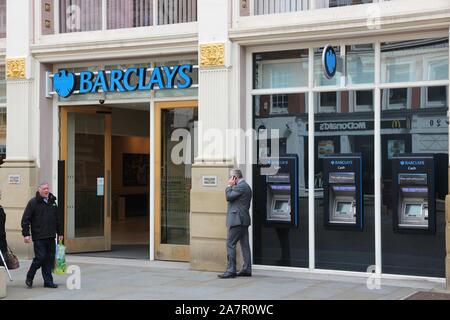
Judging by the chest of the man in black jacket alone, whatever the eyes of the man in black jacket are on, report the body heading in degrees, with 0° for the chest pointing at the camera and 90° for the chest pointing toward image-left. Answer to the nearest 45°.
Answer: approximately 315°

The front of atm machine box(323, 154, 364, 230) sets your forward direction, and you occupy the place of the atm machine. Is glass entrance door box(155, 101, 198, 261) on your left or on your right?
on your right

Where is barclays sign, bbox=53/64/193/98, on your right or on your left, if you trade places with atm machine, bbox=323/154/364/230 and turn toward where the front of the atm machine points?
on your right

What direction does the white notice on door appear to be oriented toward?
toward the camera

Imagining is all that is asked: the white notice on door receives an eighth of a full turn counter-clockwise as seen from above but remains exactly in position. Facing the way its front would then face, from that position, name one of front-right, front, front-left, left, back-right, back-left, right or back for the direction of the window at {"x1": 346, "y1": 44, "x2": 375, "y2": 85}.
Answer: front

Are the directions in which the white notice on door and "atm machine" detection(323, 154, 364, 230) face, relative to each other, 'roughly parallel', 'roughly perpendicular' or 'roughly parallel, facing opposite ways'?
roughly parallel

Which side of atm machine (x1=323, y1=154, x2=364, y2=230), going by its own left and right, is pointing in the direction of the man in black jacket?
right

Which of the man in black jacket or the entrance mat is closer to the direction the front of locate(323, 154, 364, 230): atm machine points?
the man in black jacket

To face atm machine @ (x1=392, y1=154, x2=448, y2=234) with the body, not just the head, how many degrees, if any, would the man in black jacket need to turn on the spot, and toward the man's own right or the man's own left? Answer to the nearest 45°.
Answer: approximately 45° to the man's own left

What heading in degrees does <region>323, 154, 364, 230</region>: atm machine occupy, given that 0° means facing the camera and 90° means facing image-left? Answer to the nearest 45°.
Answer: approximately 0°

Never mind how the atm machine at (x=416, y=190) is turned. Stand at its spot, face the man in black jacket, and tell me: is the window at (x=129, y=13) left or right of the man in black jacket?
right
